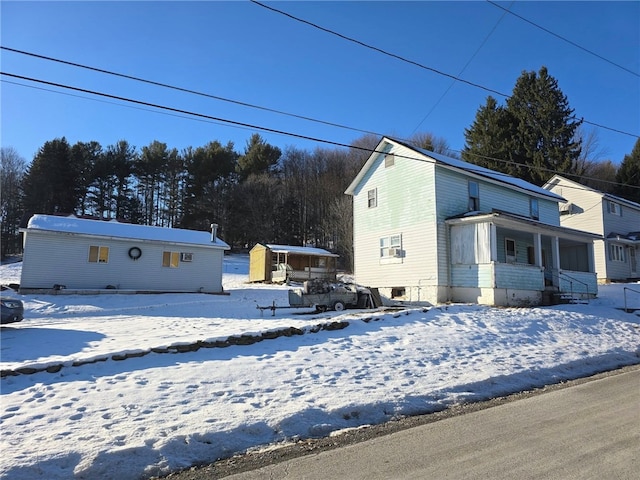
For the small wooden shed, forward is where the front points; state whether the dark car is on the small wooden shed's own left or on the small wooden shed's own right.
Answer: on the small wooden shed's own right

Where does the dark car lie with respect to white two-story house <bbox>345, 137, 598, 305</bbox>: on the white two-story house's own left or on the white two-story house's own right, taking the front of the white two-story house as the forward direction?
on the white two-story house's own right

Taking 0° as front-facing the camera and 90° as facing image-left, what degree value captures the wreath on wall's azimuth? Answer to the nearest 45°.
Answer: approximately 0°

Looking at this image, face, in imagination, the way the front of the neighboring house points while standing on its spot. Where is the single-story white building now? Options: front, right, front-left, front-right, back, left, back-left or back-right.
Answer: right

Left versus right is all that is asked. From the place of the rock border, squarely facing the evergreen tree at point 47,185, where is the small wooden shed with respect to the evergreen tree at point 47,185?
right

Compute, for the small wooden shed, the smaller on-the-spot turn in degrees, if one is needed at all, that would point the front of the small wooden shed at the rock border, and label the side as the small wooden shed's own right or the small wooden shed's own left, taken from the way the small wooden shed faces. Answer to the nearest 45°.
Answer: approximately 45° to the small wooden shed's own right

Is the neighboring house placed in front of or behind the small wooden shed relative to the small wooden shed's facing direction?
in front

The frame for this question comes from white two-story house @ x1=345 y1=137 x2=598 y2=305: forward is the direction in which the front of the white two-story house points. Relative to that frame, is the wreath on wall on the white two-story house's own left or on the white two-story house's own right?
on the white two-story house's own right

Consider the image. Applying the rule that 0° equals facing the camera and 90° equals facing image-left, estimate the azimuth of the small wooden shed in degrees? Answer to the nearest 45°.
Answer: approximately 315°

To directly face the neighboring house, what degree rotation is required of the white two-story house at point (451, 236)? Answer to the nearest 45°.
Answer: approximately 90° to its left

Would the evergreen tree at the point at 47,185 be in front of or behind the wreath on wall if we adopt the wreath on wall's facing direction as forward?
behind

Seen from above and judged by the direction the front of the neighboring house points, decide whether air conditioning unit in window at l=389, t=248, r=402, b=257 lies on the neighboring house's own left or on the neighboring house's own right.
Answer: on the neighboring house's own right
